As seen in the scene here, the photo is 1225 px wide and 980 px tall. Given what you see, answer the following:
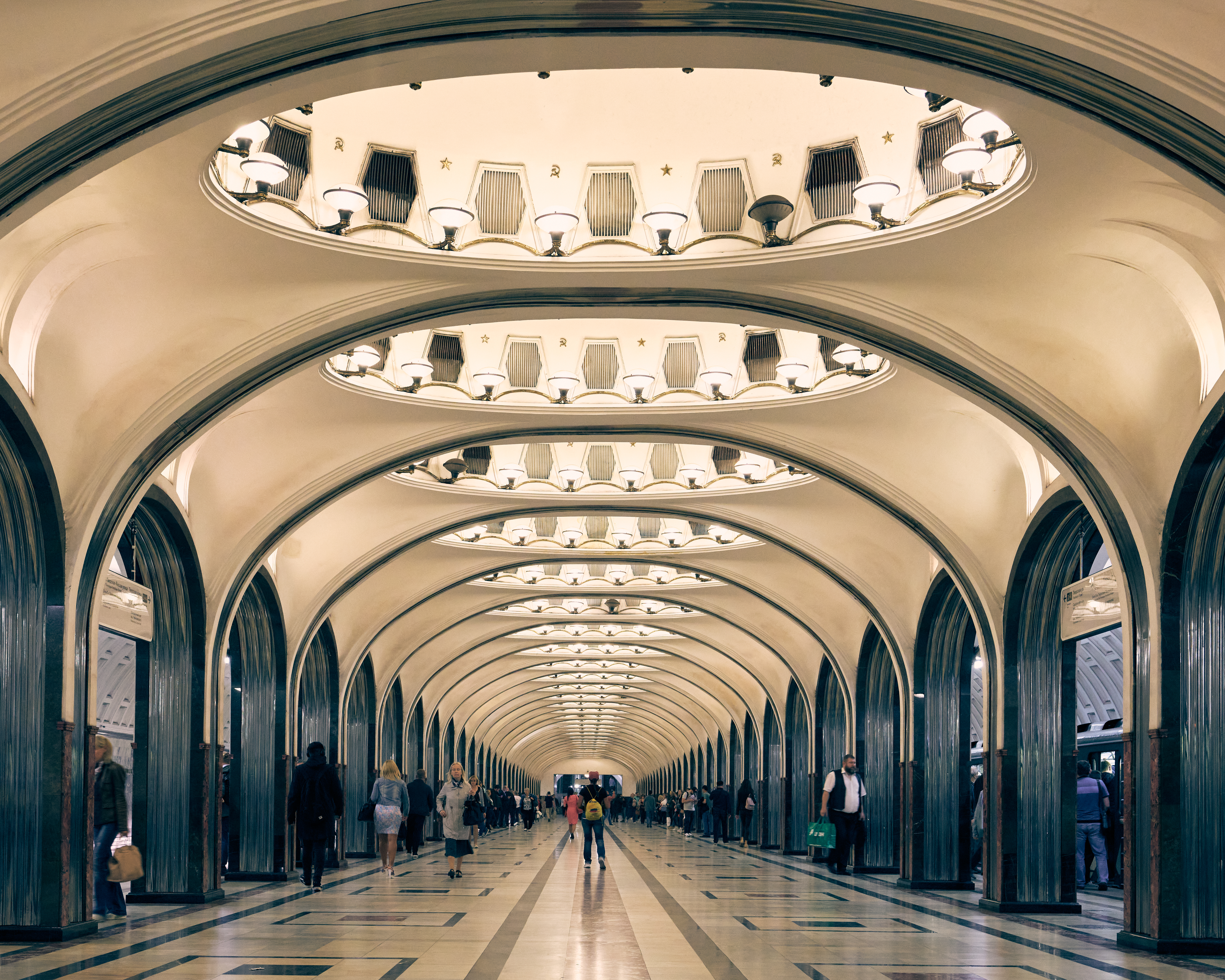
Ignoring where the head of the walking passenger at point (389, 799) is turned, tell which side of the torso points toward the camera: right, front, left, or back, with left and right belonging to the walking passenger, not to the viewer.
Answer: back

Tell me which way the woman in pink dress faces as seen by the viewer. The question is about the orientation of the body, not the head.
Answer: away from the camera

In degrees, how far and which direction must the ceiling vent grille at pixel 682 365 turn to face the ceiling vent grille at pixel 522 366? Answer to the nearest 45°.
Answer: approximately 90° to its right

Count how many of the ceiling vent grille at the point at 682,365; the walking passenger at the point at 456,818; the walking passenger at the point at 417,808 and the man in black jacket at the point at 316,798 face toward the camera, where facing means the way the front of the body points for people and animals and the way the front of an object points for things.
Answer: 2

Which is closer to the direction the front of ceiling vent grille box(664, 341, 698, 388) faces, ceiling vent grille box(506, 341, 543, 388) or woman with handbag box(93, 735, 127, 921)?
the woman with handbag

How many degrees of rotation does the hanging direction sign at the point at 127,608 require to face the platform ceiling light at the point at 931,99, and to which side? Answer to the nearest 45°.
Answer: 0° — it already faces it

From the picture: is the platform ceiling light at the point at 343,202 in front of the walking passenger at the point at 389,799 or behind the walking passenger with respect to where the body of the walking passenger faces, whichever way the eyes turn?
behind

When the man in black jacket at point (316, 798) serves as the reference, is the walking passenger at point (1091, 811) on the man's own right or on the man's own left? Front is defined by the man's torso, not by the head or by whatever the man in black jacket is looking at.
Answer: on the man's own right

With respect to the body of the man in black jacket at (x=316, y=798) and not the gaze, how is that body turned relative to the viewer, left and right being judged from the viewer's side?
facing away from the viewer

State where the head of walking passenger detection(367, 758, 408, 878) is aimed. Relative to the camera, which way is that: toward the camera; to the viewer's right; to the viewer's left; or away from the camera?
away from the camera

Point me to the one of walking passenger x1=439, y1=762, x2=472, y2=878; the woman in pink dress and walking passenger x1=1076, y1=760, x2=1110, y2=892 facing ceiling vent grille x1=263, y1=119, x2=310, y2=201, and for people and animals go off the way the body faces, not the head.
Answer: walking passenger x1=439, y1=762, x2=472, y2=878
